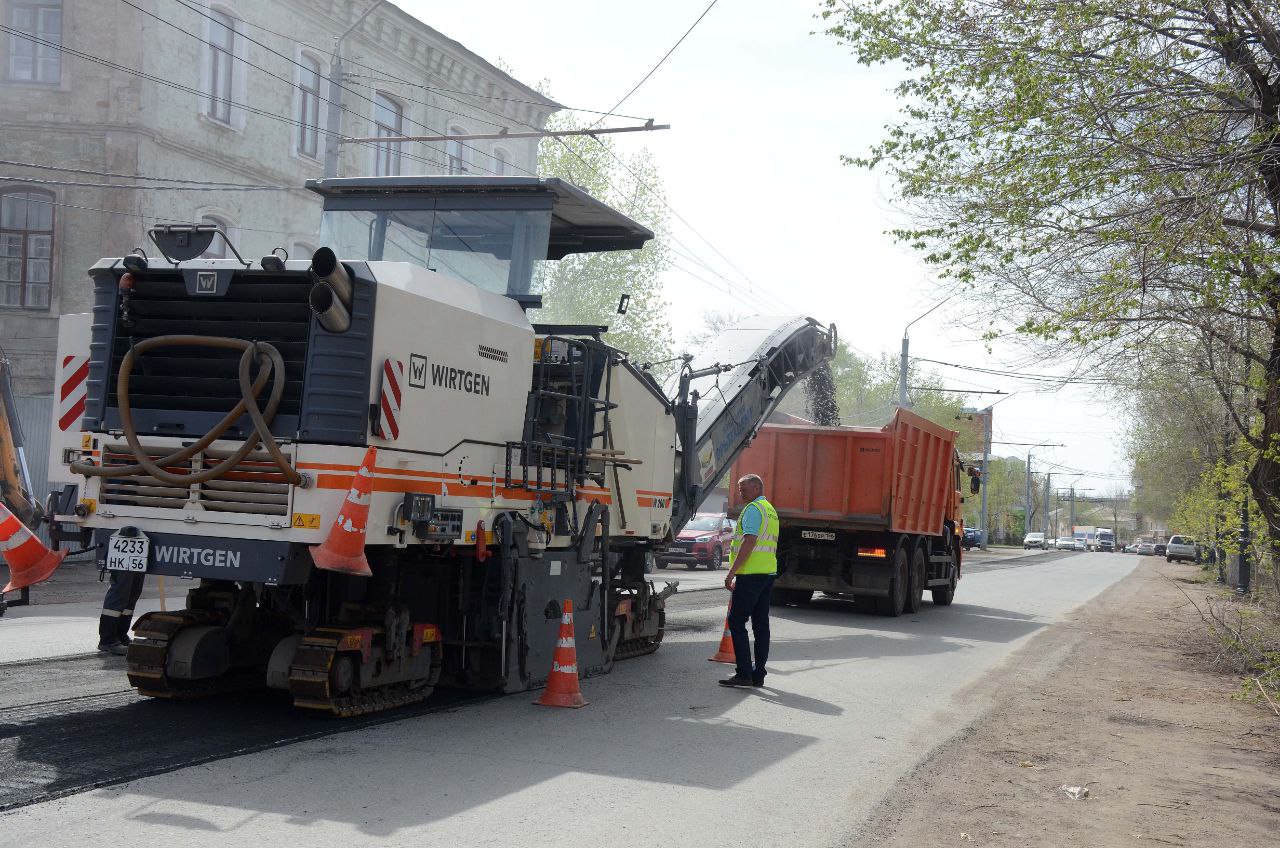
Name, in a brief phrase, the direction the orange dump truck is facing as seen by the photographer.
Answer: facing away from the viewer and to the right of the viewer

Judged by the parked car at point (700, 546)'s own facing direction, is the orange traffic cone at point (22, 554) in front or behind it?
in front

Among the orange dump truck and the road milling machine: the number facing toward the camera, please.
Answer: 0

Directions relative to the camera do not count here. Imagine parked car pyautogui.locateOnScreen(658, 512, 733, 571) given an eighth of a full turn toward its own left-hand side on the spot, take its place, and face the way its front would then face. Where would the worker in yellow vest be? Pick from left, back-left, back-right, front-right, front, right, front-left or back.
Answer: front

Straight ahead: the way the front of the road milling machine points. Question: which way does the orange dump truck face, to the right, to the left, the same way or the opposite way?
the same way

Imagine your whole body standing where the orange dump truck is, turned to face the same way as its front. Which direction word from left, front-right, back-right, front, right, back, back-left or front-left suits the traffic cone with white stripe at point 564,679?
back-right

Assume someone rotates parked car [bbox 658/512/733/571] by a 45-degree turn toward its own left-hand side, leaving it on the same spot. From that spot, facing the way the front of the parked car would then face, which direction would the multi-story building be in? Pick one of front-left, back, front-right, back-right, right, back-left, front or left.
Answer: front-right

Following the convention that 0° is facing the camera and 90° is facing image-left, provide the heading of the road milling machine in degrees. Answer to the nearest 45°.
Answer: approximately 225°

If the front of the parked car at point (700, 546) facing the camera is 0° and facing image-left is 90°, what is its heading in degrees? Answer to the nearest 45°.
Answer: approximately 45°

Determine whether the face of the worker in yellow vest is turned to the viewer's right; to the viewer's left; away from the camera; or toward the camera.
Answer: to the viewer's left

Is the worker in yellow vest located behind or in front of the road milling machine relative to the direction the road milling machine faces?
in front

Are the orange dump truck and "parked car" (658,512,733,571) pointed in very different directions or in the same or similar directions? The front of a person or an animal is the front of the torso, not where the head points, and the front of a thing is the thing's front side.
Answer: very different directions
